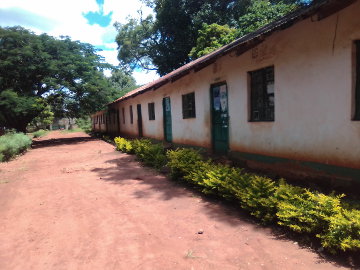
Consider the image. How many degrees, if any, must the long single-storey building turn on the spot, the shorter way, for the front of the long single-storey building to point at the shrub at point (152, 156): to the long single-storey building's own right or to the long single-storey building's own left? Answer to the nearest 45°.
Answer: approximately 90° to the long single-storey building's own right

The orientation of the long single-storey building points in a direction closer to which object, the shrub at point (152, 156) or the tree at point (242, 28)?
the shrub

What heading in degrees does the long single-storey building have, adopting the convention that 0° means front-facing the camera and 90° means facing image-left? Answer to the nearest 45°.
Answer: approximately 45°

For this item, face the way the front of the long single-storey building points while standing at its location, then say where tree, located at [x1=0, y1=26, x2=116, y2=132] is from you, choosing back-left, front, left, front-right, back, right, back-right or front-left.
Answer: right

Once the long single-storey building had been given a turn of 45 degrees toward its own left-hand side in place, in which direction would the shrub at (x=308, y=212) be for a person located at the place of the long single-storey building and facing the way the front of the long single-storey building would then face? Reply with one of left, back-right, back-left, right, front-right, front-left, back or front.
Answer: front

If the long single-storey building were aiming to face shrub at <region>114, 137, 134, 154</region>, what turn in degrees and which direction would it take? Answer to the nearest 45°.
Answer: approximately 90° to its right

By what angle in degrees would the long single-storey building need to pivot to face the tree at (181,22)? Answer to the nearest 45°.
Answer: approximately 135° to its right

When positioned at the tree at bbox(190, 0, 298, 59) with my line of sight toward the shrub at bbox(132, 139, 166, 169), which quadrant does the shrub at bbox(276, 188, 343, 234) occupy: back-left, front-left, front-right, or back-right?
front-left

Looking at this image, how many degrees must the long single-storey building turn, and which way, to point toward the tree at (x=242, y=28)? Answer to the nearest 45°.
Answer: approximately 135° to its right
